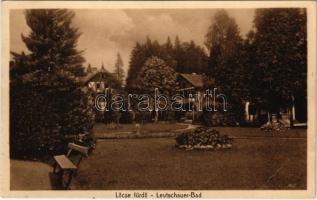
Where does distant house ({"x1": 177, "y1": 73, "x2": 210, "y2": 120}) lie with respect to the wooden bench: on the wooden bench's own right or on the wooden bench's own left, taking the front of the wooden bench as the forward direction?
on the wooden bench's own right

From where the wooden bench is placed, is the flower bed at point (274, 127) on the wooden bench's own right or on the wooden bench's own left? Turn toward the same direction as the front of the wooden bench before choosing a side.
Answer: on the wooden bench's own right
